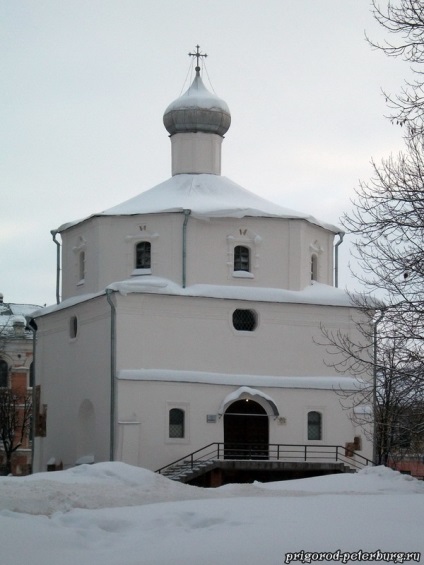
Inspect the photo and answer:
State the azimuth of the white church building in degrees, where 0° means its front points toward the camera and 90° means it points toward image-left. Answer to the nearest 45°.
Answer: approximately 0°
